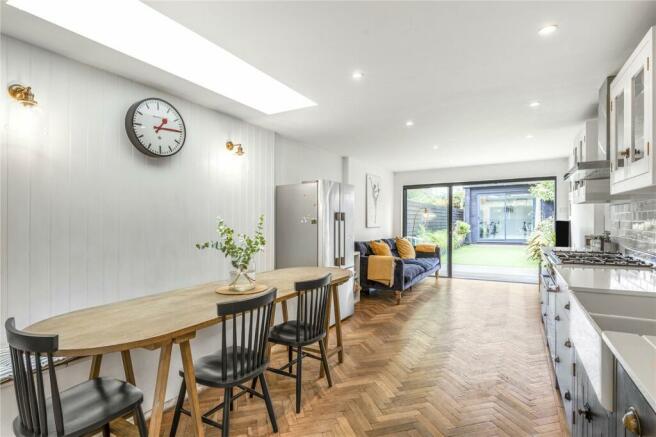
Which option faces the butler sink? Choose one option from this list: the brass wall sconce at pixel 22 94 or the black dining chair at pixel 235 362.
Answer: the brass wall sconce

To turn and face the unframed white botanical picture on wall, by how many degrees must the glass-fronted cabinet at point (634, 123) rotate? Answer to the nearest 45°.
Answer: approximately 45° to its right

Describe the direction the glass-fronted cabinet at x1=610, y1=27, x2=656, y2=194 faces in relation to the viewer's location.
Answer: facing to the left of the viewer

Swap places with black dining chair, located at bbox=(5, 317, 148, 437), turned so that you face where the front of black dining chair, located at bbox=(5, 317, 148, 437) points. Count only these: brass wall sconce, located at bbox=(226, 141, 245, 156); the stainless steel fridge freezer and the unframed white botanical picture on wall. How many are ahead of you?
3

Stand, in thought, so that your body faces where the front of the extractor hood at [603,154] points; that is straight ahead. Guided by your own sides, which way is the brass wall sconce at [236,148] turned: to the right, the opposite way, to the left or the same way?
the opposite way

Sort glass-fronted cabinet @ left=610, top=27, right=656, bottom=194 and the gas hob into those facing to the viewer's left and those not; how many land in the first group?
2

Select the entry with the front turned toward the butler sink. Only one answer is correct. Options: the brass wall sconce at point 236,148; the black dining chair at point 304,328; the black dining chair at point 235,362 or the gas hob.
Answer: the brass wall sconce

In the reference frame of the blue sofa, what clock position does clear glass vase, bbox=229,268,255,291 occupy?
The clear glass vase is roughly at 2 o'clock from the blue sofa.

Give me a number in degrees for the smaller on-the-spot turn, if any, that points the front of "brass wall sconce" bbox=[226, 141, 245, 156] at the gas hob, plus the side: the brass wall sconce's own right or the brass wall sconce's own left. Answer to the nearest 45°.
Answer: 0° — it already faces it

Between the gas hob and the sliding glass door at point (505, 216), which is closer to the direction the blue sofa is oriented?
the gas hob

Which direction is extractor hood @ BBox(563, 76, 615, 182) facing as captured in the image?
to the viewer's left
